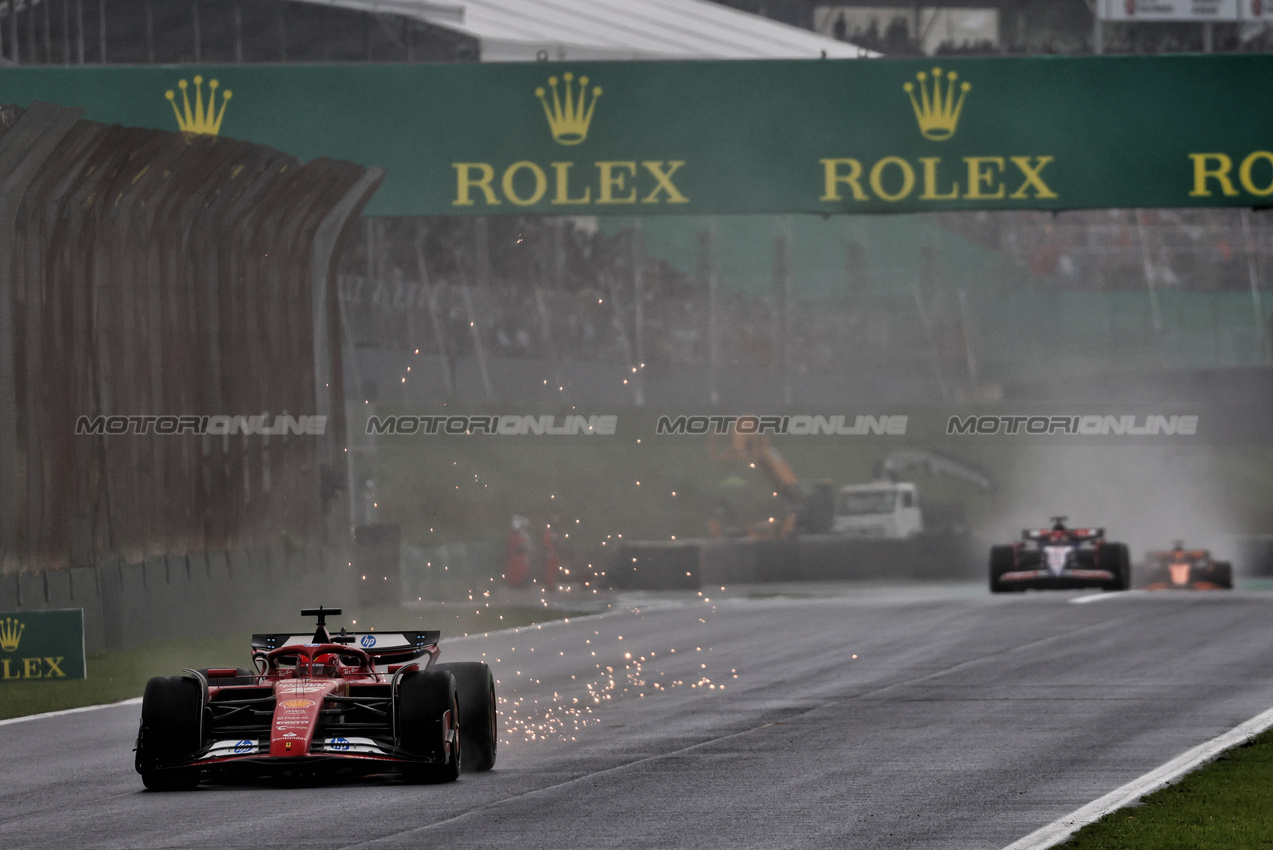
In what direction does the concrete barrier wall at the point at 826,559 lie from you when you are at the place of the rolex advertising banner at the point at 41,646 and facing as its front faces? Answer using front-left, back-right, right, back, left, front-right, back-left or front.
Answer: back-left

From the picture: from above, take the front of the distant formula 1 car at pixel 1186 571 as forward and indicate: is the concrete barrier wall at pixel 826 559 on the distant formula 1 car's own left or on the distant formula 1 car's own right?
on the distant formula 1 car's own right

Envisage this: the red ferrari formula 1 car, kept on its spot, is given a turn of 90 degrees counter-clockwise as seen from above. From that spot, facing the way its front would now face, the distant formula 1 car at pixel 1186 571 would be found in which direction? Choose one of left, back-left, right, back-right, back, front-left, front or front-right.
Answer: front-left

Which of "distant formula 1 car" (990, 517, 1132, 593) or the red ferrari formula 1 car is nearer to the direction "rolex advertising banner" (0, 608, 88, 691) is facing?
the red ferrari formula 1 car

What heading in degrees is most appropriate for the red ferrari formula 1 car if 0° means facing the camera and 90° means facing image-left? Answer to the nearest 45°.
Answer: approximately 0°

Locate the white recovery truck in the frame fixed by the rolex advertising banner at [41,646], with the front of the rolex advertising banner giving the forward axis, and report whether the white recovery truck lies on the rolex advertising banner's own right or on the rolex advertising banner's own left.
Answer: on the rolex advertising banner's own left

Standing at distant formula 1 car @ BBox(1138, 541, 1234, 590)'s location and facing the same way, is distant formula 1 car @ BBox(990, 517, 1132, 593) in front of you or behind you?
in front

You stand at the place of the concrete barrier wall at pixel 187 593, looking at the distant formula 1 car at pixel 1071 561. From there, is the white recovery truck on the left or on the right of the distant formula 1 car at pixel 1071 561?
left
